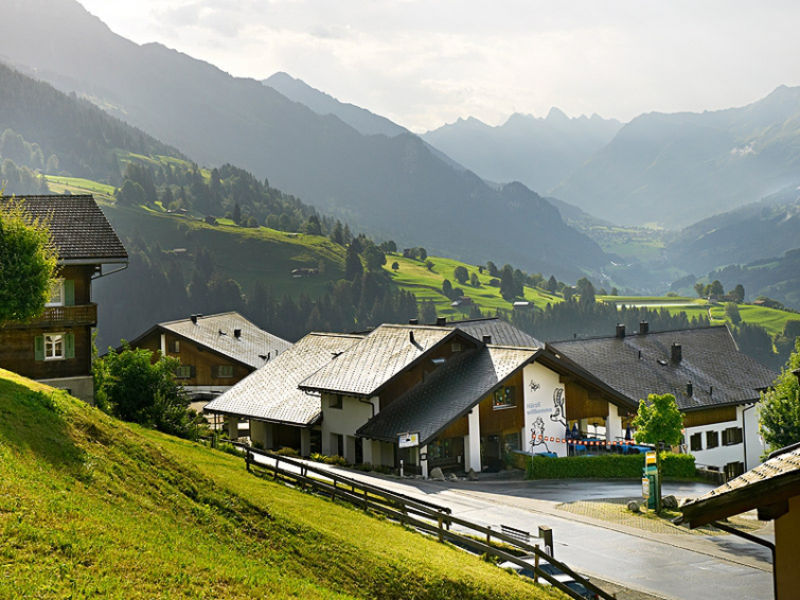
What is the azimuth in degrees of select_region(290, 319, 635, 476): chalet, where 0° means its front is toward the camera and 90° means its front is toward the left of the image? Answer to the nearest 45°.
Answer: approximately 315°

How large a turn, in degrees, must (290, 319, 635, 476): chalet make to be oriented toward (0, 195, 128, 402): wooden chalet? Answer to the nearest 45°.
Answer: approximately 90° to its right

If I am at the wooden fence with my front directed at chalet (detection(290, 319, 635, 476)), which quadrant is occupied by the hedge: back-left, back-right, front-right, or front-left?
front-right

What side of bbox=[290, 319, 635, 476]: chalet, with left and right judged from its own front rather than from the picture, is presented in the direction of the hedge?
front

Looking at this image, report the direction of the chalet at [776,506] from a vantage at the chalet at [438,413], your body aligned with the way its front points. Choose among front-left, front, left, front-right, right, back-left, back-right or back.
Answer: front-right

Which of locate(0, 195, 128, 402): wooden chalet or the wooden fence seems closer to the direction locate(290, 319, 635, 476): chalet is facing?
the wooden fence

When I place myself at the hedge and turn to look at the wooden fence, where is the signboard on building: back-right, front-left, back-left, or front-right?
front-right
